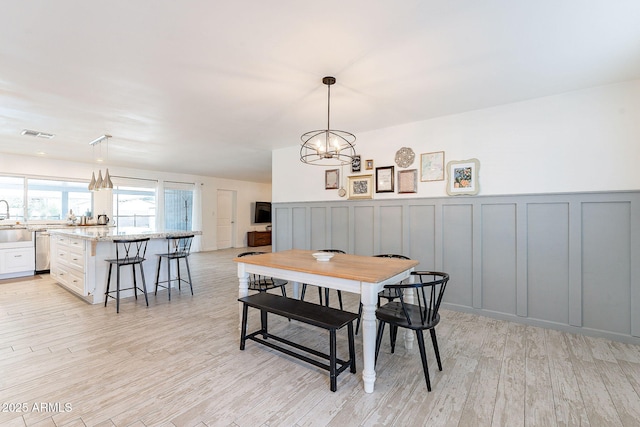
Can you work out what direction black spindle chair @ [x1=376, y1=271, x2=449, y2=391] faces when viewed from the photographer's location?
facing away from the viewer and to the left of the viewer

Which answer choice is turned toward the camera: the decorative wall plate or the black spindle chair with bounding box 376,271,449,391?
the decorative wall plate

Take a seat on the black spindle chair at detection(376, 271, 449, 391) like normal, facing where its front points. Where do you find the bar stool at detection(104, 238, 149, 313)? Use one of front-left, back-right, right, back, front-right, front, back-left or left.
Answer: front-left

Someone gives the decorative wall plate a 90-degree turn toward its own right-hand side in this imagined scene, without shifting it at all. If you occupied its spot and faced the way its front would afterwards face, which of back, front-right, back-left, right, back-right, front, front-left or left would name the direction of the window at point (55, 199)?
front

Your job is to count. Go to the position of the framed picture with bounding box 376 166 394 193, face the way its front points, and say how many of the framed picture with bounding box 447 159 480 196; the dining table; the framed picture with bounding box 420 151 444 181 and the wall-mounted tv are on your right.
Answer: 1

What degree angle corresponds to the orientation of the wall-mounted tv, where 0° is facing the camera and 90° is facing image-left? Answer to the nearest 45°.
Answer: approximately 315°

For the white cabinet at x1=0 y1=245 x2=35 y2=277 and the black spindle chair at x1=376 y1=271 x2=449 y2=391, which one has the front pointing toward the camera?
the white cabinet

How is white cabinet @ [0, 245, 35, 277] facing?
toward the camera

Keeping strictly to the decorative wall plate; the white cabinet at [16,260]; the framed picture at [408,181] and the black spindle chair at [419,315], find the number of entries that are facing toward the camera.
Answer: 3

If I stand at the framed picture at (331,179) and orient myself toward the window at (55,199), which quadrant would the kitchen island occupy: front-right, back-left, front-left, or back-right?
front-left

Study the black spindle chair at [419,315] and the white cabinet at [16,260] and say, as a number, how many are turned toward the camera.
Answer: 1

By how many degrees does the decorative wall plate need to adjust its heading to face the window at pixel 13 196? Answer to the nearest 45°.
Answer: approximately 90° to its right

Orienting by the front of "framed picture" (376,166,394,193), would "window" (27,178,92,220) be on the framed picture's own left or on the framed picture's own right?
on the framed picture's own right

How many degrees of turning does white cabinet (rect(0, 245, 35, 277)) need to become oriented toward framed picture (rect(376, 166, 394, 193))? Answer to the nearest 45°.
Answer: approximately 45° to its left

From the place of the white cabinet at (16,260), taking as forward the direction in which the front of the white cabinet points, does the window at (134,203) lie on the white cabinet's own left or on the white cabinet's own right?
on the white cabinet's own left

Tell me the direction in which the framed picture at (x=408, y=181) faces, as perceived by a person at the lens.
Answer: facing the viewer
